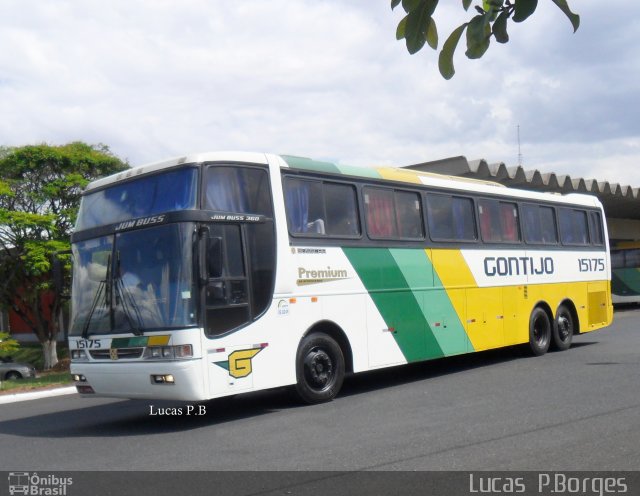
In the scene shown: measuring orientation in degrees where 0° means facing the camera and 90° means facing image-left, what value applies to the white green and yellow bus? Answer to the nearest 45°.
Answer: approximately 45°

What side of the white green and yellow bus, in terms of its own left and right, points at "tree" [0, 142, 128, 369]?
right

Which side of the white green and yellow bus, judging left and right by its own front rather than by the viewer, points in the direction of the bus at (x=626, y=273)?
back
